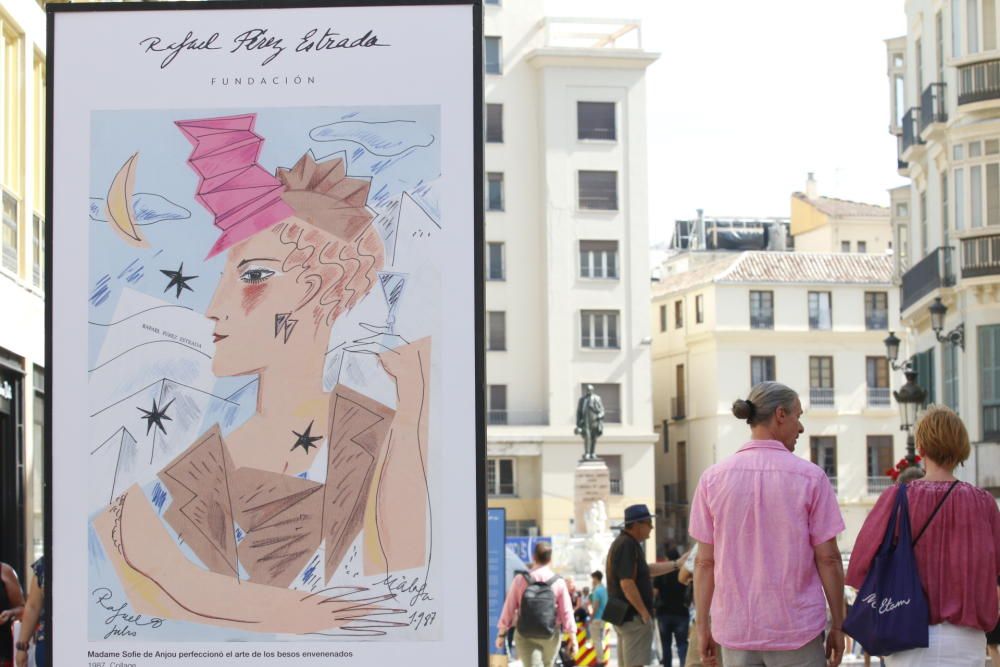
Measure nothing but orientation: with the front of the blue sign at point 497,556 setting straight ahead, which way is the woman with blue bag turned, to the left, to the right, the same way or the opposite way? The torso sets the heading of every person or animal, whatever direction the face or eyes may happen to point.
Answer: the opposite way

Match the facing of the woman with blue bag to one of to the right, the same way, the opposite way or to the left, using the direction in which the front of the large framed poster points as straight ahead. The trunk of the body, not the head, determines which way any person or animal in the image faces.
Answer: the opposite way

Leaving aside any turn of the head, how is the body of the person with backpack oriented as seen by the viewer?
away from the camera

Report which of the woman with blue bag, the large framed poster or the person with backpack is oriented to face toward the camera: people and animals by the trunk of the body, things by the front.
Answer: the large framed poster

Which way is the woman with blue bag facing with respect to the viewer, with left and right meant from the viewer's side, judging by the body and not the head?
facing away from the viewer

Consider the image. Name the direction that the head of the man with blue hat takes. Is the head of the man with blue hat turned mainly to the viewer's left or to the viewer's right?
to the viewer's right

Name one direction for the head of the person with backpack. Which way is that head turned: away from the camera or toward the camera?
away from the camera

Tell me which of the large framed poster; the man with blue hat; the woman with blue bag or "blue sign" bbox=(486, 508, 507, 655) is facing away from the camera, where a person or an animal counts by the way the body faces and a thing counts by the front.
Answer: the woman with blue bag

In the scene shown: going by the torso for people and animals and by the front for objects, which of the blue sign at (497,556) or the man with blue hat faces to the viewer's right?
the man with blue hat

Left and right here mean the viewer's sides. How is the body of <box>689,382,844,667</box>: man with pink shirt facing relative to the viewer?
facing away from the viewer

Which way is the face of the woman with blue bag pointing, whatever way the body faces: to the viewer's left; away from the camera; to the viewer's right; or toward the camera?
away from the camera

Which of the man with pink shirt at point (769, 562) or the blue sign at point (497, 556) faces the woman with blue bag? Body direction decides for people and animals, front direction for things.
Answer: the blue sign
